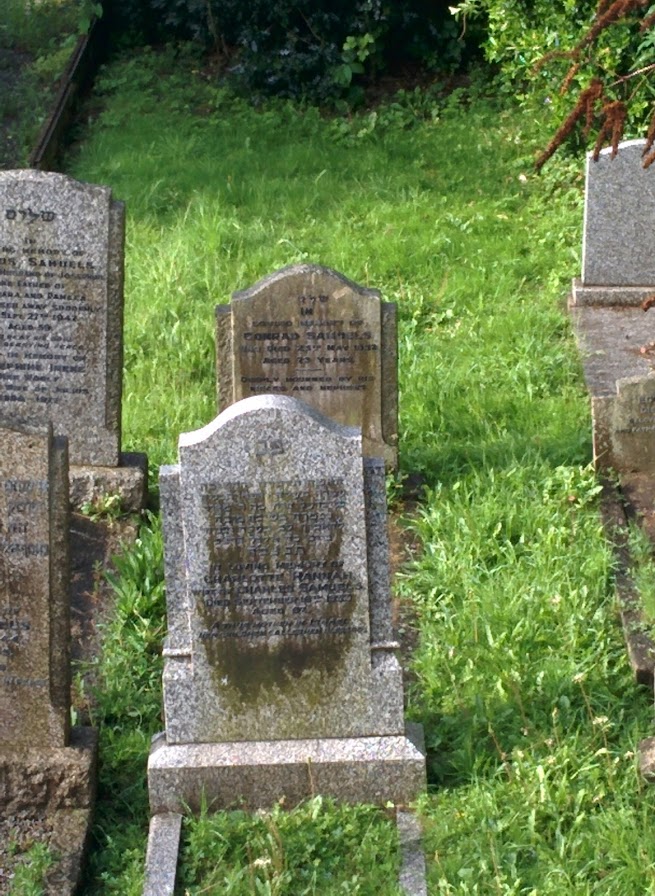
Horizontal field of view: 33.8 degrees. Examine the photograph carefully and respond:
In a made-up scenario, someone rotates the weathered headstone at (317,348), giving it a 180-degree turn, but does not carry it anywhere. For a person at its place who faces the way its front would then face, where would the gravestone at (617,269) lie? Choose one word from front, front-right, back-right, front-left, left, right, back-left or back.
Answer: front-right

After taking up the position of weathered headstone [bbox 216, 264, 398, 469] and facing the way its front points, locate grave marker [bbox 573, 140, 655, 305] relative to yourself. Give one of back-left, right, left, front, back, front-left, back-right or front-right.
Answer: back-left

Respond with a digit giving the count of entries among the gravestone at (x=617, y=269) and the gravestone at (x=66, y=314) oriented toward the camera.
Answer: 2

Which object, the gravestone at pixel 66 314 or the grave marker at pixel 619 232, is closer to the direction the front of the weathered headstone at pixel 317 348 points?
the gravestone

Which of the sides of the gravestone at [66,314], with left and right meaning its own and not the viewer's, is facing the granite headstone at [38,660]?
front

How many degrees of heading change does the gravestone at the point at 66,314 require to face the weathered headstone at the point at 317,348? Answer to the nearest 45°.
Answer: approximately 90° to its left

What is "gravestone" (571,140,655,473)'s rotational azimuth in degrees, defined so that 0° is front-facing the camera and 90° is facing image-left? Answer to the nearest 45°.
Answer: approximately 0°

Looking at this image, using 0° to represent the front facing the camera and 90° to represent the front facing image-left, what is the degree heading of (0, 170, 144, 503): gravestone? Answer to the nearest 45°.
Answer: approximately 0°

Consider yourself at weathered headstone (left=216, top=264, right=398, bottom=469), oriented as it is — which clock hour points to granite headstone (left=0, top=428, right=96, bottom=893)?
The granite headstone is roughly at 1 o'clock from the weathered headstone.

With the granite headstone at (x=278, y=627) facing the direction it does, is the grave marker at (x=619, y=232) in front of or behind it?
behind
